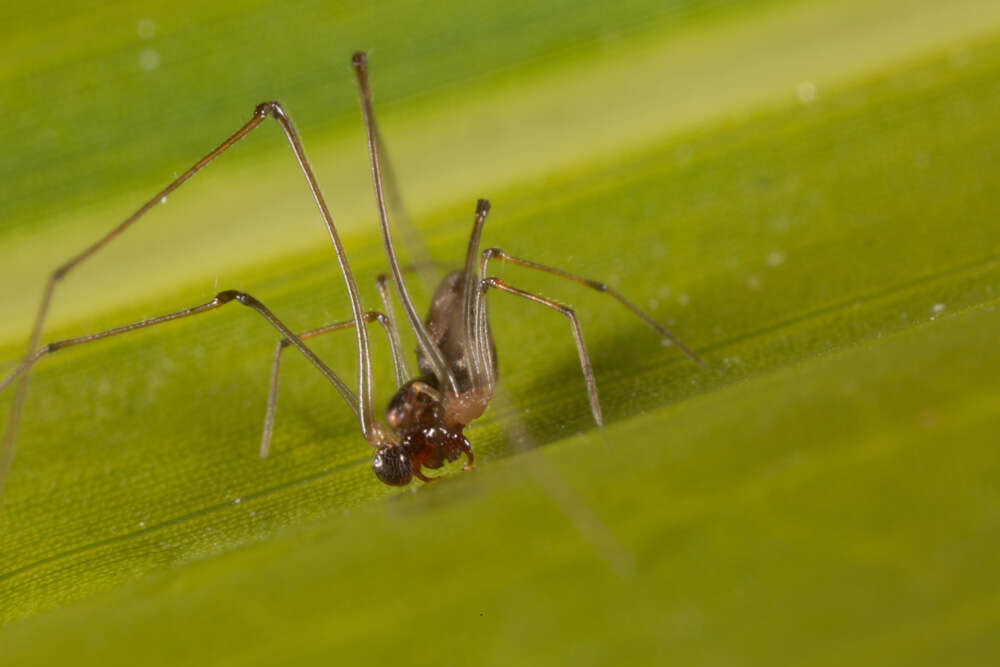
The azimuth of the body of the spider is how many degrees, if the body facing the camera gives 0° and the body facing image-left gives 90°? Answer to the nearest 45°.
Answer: approximately 0°
